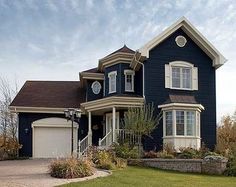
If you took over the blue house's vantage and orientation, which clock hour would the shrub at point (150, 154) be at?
The shrub is roughly at 12 o'clock from the blue house.

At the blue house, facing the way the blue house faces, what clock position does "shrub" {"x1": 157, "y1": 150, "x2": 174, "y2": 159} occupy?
The shrub is roughly at 12 o'clock from the blue house.

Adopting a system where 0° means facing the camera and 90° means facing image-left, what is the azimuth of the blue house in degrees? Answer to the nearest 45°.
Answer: approximately 0°

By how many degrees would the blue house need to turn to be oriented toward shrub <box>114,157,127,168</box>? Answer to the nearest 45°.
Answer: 0° — it already faces it

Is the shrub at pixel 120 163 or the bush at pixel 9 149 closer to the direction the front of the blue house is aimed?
the shrub
